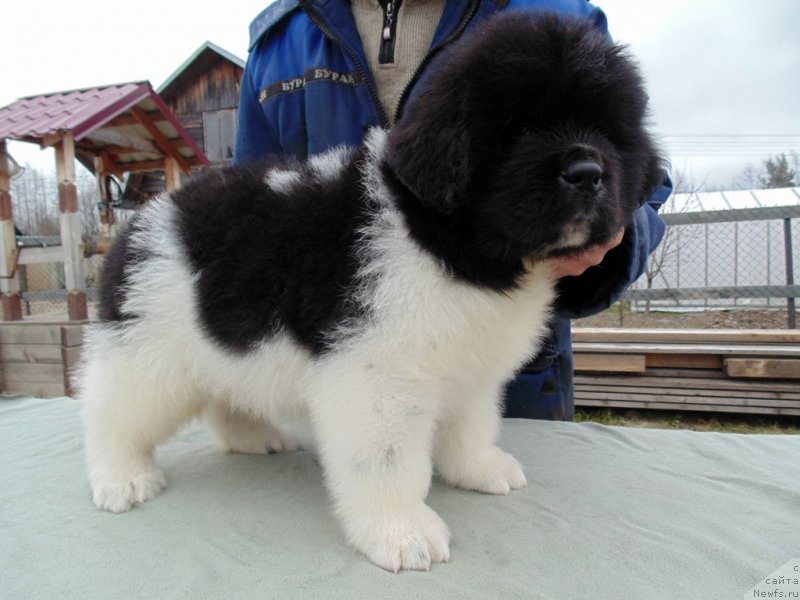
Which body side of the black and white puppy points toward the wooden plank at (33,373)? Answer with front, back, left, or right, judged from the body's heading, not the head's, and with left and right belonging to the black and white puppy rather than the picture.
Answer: back

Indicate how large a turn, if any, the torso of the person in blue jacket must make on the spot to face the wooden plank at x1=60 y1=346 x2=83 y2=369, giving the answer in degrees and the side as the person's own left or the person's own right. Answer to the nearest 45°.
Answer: approximately 135° to the person's own right

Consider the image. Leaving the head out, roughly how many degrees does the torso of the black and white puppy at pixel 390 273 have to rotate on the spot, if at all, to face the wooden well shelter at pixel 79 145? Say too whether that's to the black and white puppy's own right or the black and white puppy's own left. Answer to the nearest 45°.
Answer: approximately 180°

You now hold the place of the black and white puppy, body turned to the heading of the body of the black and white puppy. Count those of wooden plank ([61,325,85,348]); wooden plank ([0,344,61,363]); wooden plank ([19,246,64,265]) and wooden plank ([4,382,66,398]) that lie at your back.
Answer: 4

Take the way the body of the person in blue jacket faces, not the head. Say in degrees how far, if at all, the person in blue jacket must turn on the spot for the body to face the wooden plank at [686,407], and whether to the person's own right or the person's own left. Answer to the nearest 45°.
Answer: approximately 135° to the person's own left

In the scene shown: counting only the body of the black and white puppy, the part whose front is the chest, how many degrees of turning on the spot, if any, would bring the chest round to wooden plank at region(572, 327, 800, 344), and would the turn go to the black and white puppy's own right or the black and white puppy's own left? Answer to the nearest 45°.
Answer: approximately 90° to the black and white puppy's own left

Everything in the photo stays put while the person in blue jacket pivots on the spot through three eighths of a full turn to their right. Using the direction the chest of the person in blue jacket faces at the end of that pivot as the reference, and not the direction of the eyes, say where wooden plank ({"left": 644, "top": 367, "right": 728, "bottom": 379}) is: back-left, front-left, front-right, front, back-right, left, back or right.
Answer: right

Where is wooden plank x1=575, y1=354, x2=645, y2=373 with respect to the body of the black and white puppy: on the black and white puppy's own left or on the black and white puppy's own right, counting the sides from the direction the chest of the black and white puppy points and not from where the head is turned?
on the black and white puppy's own left

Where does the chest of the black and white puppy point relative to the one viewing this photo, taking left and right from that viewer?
facing the viewer and to the right of the viewer

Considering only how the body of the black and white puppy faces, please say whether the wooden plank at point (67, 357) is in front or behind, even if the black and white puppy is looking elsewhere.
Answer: behind

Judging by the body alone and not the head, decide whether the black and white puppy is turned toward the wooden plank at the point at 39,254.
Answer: no

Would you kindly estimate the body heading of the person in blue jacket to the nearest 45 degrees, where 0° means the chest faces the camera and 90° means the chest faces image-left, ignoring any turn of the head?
approximately 0°

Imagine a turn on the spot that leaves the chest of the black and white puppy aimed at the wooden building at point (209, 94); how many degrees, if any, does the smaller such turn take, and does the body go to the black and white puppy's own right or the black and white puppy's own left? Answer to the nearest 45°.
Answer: approximately 135° to the black and white puppy's own left
